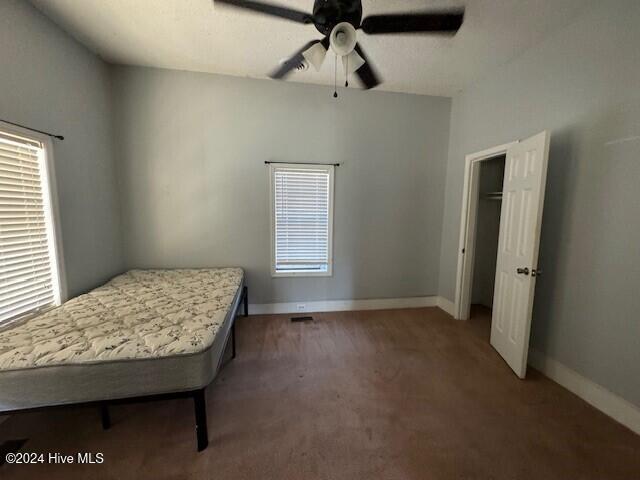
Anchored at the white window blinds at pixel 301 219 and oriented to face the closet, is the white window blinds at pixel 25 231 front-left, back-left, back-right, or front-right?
back-right

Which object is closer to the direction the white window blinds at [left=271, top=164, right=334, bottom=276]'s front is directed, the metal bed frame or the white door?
the metal bed frame

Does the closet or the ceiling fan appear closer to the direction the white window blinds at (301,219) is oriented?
the ceiling fan

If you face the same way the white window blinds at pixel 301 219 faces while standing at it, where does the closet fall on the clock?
The closet is roughly at 9 o'clock from the white window blinds.

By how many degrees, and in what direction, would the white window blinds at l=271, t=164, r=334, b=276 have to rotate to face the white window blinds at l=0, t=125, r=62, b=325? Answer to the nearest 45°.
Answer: approximately 45° to its right

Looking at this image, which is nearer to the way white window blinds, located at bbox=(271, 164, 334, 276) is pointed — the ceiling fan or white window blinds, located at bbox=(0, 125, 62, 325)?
the ceiling fan

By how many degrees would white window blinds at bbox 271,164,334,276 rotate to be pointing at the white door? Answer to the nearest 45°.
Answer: approximately 45° to its left

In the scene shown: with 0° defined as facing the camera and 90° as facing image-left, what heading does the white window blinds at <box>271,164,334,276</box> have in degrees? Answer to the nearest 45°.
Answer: approximately 0°

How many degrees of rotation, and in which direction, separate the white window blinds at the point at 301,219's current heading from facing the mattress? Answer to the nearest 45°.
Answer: approximately 45° to its right

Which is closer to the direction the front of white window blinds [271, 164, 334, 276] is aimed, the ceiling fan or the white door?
the ceiling fan
